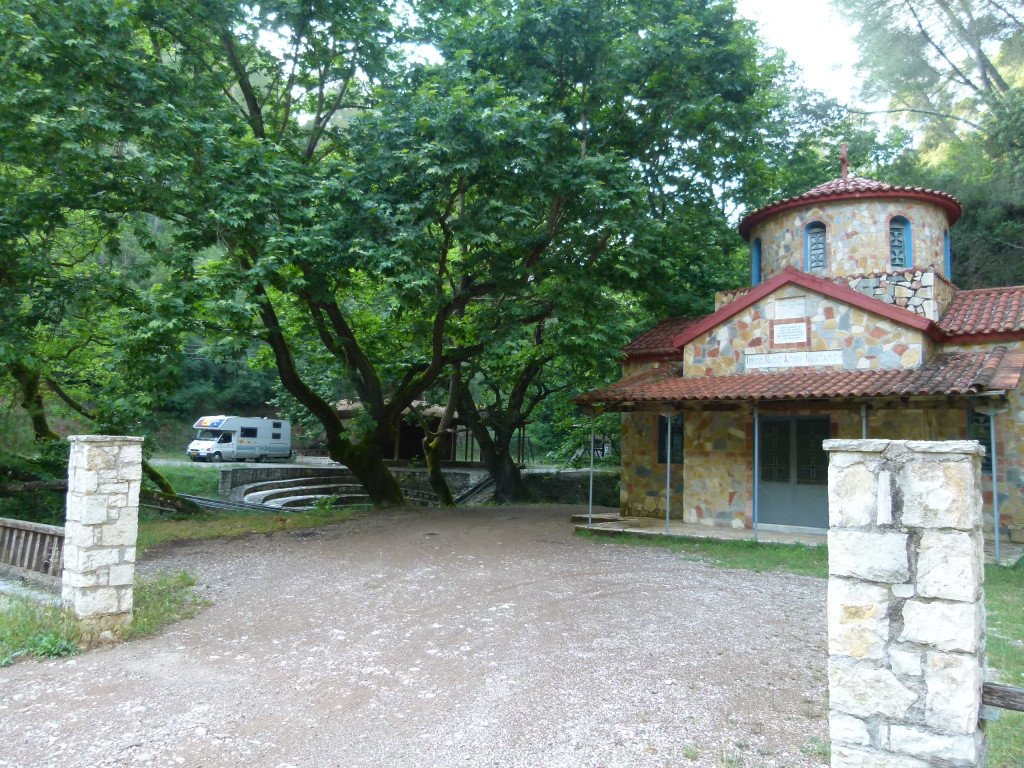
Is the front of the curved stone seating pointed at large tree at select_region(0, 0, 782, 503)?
yes

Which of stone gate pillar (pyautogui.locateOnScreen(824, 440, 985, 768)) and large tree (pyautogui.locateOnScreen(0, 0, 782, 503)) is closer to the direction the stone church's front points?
the stone gate pillar

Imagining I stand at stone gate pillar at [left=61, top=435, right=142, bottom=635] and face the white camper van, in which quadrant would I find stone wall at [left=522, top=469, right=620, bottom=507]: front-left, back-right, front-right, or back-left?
front-right

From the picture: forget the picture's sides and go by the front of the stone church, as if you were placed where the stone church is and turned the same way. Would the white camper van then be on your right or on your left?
on your right

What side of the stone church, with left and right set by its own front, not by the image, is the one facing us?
front

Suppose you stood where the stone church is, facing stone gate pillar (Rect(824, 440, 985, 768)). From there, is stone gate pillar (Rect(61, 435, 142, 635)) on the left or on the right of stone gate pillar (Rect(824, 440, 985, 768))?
right

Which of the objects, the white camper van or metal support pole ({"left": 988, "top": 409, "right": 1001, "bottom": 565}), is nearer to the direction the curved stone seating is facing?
the metal support pole
